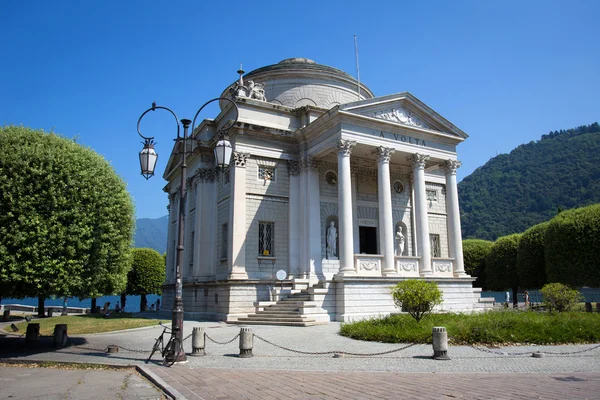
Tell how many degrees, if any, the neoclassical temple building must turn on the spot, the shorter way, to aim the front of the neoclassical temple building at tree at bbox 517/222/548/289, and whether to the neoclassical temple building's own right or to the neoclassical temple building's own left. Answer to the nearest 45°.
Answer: approximately 90° to the neoclassical temple building's own left

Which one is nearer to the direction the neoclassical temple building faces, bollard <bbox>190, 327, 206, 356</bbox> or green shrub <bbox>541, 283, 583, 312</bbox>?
the green shrub

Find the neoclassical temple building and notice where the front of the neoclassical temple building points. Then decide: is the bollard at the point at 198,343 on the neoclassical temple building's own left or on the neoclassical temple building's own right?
on the neoclassical temple building's own right

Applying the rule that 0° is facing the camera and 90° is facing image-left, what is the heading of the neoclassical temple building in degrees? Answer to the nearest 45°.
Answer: approximately 315°

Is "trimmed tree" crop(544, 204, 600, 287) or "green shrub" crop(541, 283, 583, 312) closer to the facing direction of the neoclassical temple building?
the green shrub

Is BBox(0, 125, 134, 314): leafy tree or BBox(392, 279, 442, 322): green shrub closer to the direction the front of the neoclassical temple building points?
the green shrub
